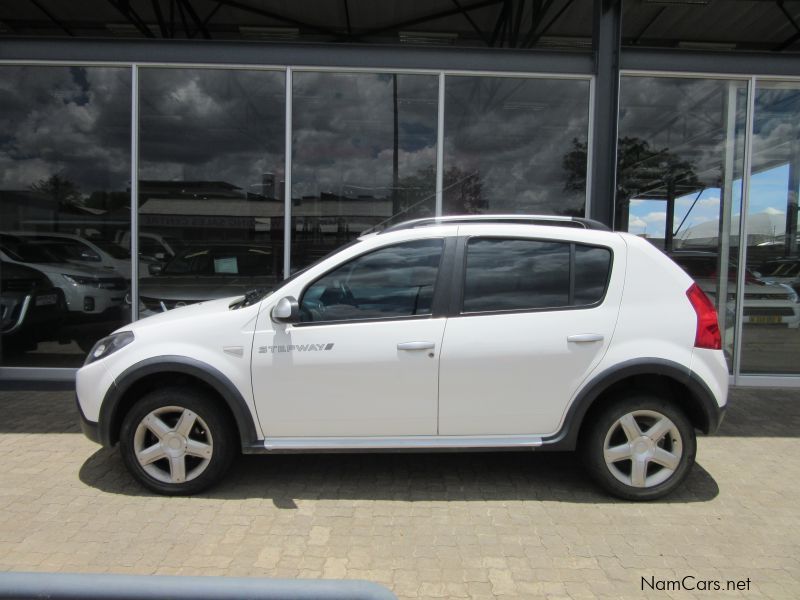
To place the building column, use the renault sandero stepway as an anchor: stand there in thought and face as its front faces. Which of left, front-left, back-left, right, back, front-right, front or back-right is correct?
back-right

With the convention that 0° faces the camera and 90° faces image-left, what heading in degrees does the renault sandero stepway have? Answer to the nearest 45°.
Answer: approximately 90°
